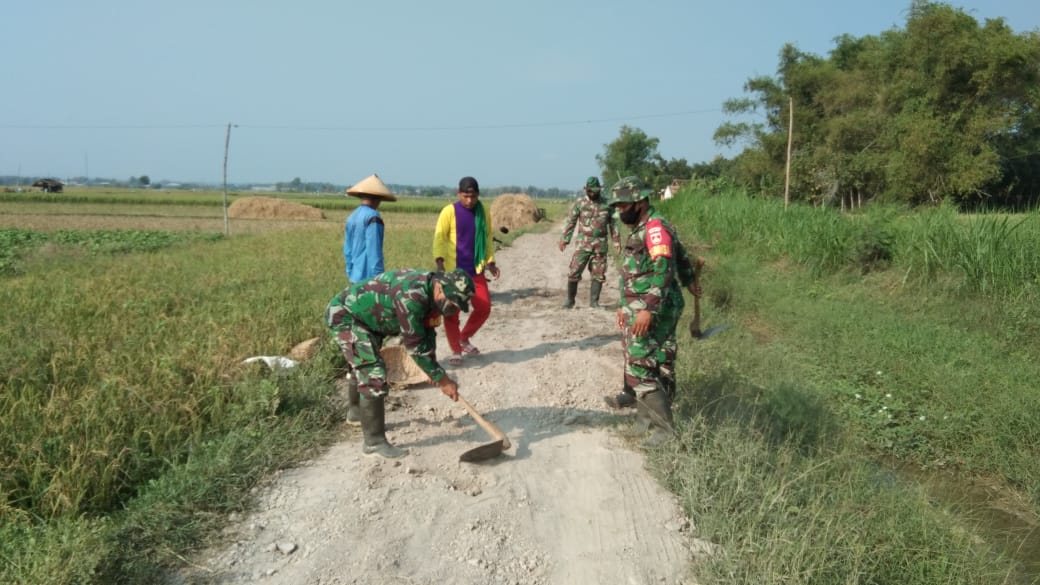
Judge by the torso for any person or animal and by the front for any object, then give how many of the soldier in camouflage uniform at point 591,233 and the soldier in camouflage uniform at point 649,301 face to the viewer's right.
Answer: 0

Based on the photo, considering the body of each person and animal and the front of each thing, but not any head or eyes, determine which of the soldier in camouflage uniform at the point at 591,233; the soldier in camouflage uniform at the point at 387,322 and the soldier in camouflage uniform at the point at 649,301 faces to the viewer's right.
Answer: the soldier in camouflage uniform at the point at 387,322

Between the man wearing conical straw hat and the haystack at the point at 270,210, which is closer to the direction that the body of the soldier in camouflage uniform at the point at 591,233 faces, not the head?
the man wearing conical straw hat

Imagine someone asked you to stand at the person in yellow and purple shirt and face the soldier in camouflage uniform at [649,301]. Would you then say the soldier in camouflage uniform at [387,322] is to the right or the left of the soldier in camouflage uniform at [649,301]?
right

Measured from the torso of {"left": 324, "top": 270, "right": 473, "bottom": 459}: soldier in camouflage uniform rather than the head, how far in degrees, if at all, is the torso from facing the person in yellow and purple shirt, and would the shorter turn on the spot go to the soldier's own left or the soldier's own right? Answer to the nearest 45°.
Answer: approximately 90° to the soldier's own left

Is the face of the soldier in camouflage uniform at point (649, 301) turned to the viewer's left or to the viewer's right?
to the viewer's left

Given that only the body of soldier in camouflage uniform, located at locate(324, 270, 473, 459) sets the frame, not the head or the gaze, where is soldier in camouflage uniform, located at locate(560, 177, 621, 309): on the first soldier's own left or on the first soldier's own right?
on the first soldier's own left

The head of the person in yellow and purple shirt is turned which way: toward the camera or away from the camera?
toward the camera

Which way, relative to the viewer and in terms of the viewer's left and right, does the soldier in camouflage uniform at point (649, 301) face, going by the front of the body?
facing the viewer and to the left of the viewer

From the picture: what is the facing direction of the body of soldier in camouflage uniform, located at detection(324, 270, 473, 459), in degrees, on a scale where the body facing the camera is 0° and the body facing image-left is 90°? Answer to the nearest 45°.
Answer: approximately 270°

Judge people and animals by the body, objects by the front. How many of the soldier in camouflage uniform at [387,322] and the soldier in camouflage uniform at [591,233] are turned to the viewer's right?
1

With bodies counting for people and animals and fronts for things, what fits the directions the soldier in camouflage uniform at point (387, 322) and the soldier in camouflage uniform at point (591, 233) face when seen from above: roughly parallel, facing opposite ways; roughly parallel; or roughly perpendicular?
roughly perpendicular

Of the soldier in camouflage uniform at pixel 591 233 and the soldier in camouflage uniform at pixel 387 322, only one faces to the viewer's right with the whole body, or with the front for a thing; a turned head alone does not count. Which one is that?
the soldier in camouflage uniform at pixel 387 322

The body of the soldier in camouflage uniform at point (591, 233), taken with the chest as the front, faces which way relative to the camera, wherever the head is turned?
toward the camera
